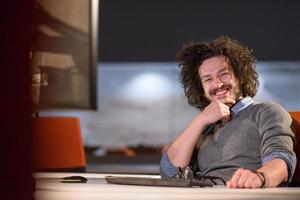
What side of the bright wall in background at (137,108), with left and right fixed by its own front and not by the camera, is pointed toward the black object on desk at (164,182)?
front

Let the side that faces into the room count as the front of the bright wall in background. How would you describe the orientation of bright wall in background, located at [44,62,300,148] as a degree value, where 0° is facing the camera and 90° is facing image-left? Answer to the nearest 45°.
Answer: approximately 0°

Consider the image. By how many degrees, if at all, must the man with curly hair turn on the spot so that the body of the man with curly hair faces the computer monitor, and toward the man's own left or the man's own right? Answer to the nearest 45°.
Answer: approximately 45° to the man's own right

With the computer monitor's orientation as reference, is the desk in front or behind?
in front

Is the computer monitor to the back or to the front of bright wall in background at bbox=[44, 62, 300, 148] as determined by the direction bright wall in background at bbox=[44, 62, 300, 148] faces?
to the front

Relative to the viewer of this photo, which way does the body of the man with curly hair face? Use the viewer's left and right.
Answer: facing the viewer and to the left of the viewer
